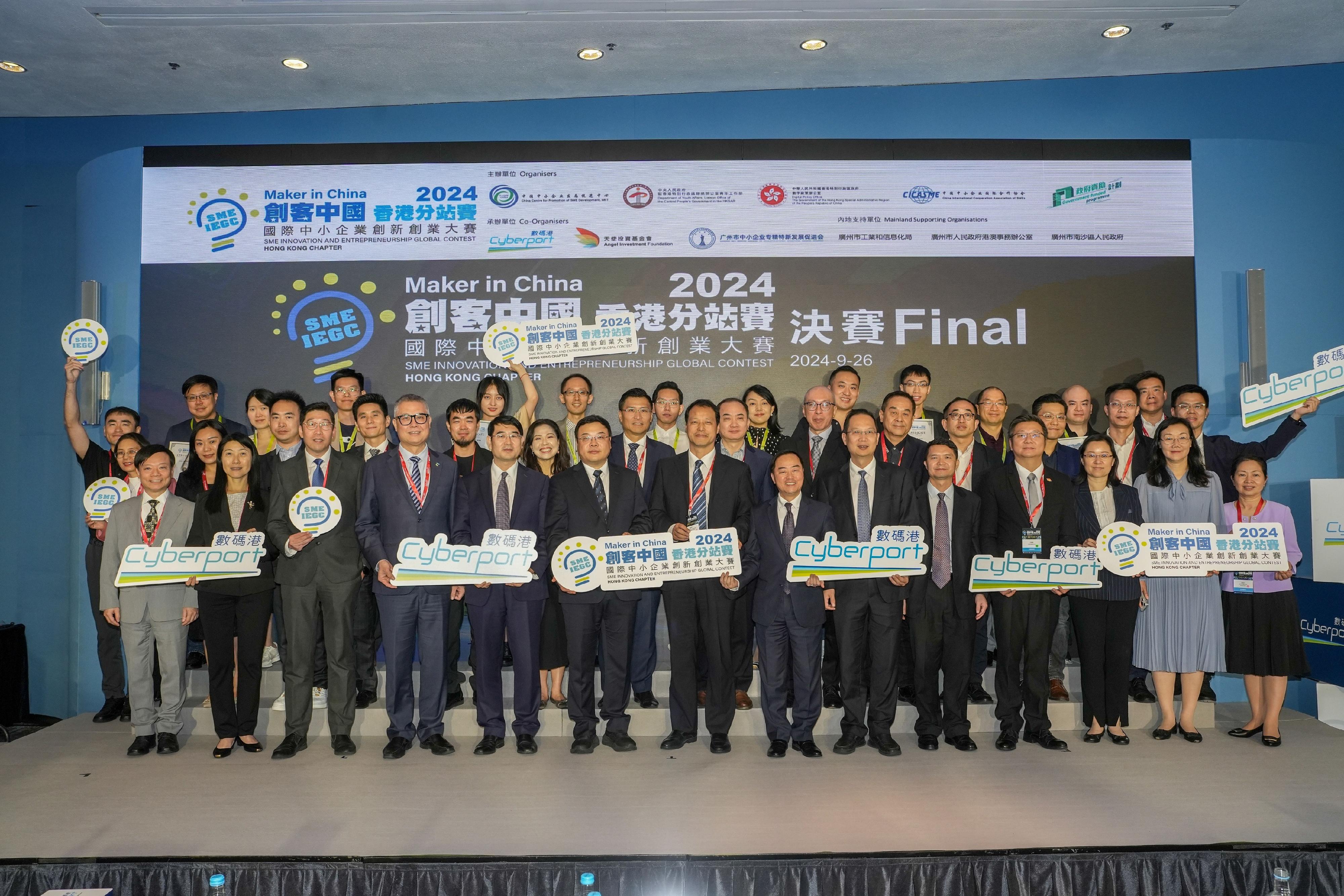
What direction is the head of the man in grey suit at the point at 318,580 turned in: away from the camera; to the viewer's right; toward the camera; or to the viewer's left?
toward the camera

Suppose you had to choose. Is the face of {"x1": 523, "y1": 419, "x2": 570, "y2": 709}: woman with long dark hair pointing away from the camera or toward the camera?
toward the camera

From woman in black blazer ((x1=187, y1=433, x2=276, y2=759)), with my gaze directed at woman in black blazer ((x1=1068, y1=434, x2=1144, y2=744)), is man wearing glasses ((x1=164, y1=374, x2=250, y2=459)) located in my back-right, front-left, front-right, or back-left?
back-left

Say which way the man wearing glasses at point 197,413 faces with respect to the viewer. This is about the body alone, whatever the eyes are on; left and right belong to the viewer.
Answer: facing the viewer

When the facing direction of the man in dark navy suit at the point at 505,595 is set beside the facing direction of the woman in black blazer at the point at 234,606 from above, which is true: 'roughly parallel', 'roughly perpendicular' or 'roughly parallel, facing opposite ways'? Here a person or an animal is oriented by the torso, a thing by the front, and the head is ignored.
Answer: roughly parallel

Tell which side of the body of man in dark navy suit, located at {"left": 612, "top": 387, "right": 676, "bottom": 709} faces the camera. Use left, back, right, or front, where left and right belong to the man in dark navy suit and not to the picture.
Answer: front

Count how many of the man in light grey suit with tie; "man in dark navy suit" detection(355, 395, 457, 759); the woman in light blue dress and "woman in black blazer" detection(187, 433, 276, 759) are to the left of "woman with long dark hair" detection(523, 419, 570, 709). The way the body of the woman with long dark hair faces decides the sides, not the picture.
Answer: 1

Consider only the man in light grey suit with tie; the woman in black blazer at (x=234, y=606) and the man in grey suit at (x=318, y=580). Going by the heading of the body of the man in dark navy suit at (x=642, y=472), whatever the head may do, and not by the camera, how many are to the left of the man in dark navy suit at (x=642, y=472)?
0

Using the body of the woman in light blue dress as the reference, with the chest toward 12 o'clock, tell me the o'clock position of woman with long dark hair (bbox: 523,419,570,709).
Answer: The woman with long dark hair is roughly at 2 o'clock from the woman in light blue dress.

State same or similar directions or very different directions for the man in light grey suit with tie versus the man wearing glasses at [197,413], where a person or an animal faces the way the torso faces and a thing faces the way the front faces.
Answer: same or similar directions

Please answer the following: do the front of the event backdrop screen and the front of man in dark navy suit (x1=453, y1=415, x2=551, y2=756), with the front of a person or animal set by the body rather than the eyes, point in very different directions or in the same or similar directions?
same or similar directions

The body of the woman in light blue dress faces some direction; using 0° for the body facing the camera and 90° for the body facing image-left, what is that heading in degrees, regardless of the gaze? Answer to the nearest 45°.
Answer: approximately 0°

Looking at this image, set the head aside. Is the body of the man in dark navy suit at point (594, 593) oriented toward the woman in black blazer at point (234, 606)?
no

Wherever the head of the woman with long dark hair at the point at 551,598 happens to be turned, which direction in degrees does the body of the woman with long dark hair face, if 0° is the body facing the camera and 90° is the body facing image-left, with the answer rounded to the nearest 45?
approximately 0°

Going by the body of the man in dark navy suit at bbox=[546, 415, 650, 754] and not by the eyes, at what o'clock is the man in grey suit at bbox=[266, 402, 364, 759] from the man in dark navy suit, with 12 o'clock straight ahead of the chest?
The man in grey suit is roughly at 3 o'clock from the man in dark navy suit.

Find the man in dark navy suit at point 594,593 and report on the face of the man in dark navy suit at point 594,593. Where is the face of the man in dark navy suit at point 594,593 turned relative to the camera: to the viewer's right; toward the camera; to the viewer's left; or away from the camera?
toward the camera

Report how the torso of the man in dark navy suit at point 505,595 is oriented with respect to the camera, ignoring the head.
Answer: toward the camera
